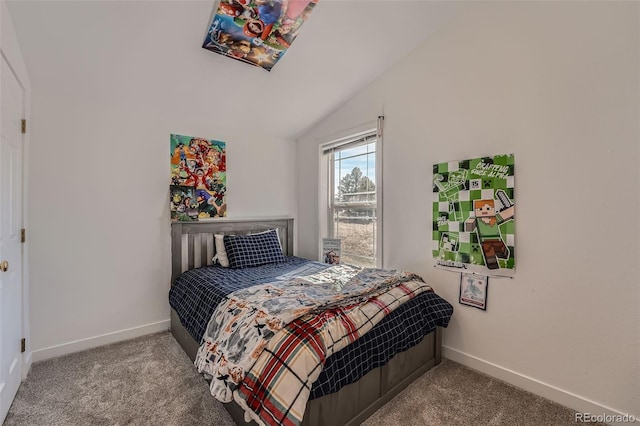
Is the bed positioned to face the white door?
no

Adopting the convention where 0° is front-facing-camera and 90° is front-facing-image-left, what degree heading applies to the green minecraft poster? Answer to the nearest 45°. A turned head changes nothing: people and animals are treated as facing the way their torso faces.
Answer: approximately 45°

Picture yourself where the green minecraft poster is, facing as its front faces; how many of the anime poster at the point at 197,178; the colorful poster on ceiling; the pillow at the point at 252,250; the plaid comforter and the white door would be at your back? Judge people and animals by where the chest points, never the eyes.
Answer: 0

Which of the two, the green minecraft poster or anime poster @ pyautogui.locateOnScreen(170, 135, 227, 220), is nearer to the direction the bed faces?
the green minecraft poster

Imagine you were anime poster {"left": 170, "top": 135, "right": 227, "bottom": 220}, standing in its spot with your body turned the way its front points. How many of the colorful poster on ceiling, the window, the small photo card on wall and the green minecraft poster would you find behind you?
0

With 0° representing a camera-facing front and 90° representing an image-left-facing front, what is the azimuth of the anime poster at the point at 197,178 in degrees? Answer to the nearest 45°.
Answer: approximately 315°

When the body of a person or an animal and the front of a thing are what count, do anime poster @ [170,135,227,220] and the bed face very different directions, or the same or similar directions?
same or similar directions

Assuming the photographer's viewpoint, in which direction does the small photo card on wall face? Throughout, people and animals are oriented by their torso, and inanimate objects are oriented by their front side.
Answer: facing the viewer and to the left of the viewer

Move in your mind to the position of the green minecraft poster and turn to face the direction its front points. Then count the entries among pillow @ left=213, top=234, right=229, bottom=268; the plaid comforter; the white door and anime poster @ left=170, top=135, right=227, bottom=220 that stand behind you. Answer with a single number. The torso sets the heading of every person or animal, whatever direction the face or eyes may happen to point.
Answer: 0

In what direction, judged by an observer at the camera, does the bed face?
facing the viewer and to the right of the viewer

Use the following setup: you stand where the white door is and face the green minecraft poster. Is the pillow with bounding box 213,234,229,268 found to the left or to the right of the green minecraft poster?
left

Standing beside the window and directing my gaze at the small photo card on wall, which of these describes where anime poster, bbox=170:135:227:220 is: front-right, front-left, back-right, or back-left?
back-right

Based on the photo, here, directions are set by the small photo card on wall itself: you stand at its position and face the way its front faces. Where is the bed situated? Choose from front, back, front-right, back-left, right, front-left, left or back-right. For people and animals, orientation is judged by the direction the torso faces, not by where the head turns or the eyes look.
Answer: front

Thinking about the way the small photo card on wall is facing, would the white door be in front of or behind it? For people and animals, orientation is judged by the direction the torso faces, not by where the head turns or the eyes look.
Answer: in front

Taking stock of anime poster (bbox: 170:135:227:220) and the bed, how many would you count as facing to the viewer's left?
0

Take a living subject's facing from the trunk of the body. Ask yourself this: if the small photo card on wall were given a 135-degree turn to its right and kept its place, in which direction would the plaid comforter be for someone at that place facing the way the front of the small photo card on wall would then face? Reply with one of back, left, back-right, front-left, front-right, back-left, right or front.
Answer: back-left

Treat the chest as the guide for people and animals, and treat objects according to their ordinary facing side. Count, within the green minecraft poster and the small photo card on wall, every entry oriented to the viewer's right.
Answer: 0

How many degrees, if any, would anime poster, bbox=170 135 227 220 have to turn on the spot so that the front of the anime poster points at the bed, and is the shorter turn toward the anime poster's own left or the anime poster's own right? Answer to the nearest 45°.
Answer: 0° — it already faces it
